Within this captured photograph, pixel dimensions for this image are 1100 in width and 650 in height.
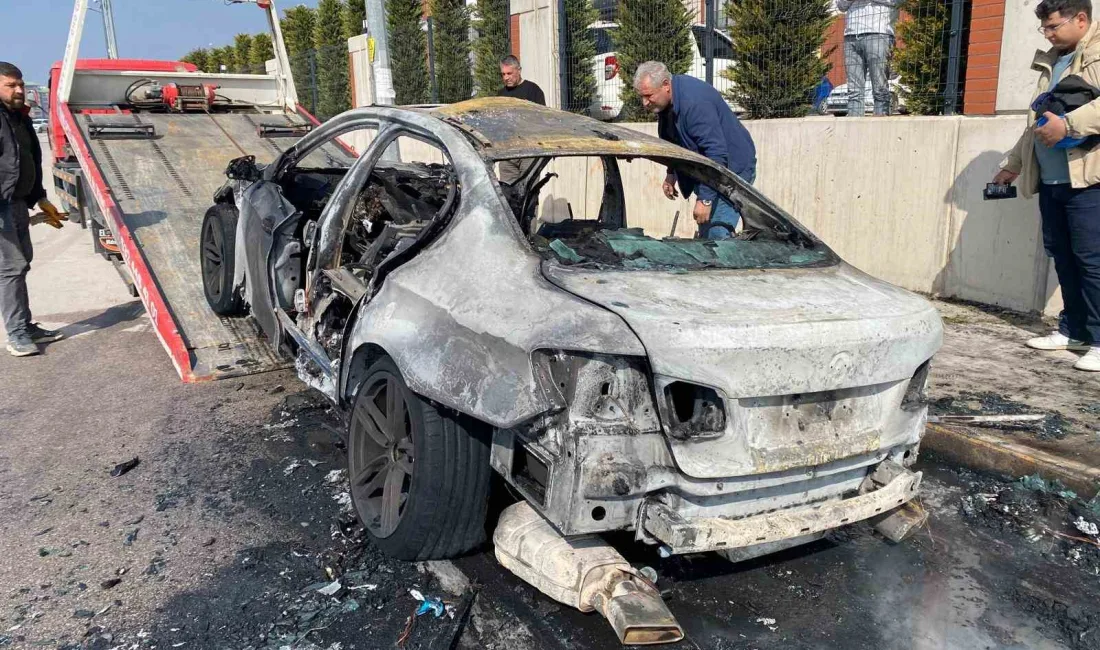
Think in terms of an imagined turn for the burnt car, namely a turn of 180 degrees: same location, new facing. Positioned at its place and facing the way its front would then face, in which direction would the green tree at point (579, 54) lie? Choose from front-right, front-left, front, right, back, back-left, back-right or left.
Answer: back-left

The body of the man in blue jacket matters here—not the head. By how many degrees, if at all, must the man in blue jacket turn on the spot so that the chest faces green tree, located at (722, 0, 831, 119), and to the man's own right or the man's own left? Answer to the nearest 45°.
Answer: approximately 135° to the man's own right

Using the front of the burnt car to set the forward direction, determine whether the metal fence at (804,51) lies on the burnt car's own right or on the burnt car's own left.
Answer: on the burnt car's own right

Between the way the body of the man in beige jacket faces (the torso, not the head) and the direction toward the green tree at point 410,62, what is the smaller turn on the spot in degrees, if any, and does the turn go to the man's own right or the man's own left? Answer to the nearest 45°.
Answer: approximately 90° to the man's own right

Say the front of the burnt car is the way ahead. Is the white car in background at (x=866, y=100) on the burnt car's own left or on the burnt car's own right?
on the burnt car's own right

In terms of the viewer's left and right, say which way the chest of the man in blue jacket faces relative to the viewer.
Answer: facing the viewer and to the left of the viewer

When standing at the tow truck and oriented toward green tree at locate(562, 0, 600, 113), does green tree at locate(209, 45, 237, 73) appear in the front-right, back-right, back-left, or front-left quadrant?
front-left

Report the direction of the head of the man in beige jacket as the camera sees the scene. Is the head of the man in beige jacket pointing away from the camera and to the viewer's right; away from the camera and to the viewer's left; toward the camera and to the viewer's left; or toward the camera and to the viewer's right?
toward the camera and to the viewer's left

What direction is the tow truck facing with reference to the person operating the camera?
facing away from the viewer and to the left of the viewer

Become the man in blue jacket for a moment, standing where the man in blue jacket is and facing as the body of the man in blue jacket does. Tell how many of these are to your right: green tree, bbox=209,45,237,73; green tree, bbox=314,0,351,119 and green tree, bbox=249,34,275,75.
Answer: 3

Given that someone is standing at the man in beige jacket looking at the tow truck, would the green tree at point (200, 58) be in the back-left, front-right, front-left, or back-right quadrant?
front-right

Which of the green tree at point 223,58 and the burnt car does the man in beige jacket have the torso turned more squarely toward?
the burnt car

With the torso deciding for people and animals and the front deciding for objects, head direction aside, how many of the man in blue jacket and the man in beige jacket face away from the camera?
0

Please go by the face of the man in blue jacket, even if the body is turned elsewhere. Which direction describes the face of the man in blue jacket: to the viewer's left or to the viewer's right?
to the viewer's left

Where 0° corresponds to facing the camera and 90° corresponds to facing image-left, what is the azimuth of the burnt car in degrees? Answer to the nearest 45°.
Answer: approximately 135°

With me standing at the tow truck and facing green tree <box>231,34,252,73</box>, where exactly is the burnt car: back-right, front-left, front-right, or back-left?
back-right

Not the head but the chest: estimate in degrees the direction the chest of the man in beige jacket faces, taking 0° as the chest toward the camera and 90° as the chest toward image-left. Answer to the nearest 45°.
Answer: approximately 45°

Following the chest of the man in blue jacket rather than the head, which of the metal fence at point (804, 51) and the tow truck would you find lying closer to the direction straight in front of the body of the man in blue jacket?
the tow truck

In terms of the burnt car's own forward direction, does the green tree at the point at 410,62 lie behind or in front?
in front
